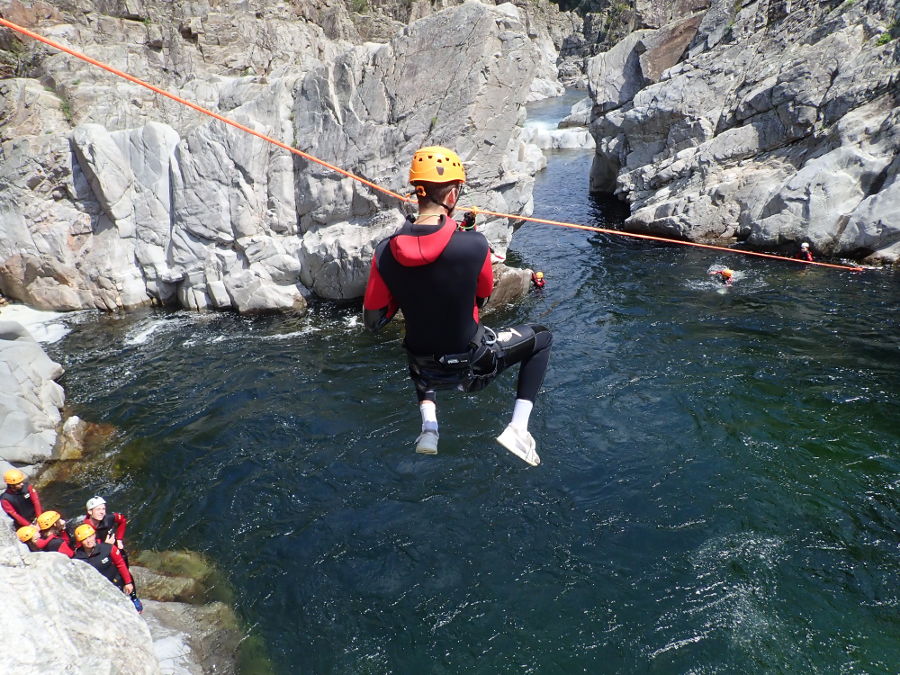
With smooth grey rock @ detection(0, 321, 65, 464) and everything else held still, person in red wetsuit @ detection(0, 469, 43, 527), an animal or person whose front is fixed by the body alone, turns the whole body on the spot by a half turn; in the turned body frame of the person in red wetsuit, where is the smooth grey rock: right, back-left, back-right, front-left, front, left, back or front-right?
front-right

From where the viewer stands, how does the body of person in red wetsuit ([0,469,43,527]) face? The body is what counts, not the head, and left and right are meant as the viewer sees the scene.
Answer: facing the viewer and to the right of the viewer

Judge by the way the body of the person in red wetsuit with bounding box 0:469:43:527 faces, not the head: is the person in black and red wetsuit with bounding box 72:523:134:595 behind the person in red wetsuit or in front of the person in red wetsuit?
in front

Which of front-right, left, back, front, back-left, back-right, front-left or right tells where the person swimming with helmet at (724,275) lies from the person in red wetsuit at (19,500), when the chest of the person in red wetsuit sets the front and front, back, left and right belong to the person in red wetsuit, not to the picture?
front-left

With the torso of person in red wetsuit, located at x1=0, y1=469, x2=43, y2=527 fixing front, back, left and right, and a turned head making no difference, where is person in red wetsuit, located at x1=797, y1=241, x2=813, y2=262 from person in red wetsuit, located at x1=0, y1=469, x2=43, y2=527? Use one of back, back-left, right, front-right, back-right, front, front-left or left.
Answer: front-left
